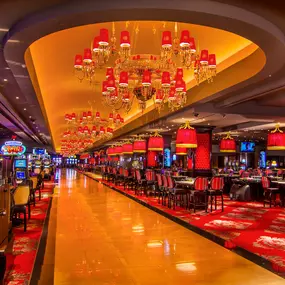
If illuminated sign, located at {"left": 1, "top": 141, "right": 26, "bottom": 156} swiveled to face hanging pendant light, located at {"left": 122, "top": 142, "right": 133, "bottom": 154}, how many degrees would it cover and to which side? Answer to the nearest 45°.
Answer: approximately 90° to its left

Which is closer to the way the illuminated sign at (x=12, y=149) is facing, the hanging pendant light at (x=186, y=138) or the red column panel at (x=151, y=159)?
the hanging pendant light

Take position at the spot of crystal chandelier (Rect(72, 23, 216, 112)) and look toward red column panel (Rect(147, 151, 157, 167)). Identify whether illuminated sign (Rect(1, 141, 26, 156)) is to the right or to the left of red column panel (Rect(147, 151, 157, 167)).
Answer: left

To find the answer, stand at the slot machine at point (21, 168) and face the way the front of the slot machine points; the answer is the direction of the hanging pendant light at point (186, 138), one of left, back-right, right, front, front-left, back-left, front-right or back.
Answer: front-left

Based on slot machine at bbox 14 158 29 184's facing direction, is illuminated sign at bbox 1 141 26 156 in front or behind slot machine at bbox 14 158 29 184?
behind

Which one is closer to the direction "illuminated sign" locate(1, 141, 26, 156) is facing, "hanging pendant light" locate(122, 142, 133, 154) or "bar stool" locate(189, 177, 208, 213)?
the bar stool
